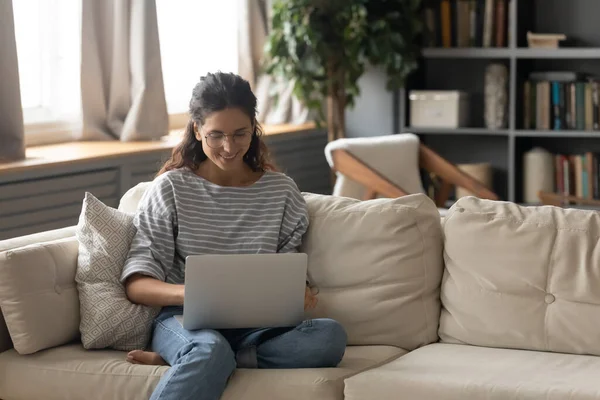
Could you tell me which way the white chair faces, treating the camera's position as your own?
facing the viewer and to the right of the viewer

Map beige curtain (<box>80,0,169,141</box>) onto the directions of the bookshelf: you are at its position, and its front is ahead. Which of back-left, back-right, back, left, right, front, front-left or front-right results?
front-right

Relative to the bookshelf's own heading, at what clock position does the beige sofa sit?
The beige sofa is roughly at 12 o'clock from the bookshelf.

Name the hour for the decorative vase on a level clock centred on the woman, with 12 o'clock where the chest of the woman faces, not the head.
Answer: The decorative vase is roughly at 7 o'clock from the woman.

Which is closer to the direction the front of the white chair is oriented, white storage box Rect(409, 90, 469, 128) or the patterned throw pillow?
the patterned throw pillow

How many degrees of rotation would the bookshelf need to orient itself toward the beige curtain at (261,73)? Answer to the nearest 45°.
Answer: approximately 90° to its right

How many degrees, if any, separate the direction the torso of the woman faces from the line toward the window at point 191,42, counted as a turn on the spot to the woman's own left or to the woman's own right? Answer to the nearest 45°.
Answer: approximately 180°

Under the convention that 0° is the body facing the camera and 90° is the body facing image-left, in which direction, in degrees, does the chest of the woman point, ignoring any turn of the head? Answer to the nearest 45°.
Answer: approximately 0°

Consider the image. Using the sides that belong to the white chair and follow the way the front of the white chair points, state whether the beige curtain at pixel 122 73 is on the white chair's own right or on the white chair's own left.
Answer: on the white chair's own right

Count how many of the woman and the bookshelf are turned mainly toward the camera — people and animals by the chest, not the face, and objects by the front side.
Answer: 2

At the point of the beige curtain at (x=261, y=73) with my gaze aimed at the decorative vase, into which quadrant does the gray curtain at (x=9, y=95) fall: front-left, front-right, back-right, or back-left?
back-right

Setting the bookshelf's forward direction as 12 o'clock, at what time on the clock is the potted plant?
The potted plant is roughly at 2 o'clock from the bookshelf.

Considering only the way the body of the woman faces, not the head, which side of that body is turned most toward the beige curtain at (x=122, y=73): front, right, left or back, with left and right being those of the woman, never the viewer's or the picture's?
back
